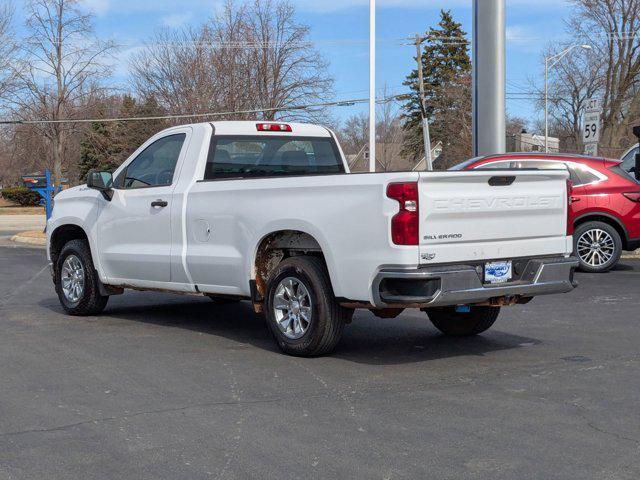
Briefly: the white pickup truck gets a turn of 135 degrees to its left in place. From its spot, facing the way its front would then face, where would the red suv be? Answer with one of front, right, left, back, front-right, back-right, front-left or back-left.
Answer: back-left

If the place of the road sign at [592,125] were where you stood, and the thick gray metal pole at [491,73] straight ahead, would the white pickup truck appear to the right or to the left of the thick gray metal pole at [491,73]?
left

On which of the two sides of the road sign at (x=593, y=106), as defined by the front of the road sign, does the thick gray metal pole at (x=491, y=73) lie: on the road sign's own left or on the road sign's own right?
on the road sign's own right

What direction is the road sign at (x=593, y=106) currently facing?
toward the camera

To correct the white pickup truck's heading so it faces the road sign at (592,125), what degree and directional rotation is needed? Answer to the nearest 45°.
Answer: approximately 90° to its right

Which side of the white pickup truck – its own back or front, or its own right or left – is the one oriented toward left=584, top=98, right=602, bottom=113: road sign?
right

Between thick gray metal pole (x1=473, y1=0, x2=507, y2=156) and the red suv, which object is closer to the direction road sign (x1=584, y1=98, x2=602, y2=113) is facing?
the red suv

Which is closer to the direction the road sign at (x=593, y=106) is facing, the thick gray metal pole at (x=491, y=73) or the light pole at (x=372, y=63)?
the thick gray metal pole

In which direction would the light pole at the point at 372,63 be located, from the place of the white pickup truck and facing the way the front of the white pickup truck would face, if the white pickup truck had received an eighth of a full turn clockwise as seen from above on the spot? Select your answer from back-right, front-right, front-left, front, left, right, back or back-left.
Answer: front

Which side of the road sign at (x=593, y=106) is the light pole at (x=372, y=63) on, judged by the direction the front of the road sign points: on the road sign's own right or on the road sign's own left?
on the road sign's own right

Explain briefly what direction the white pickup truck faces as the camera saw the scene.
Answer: facing away from the viewer and to the left of the viewer

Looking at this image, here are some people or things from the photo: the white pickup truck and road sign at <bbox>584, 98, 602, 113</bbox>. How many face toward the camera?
1

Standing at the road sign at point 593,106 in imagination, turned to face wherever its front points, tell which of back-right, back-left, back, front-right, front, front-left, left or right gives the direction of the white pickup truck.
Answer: front
